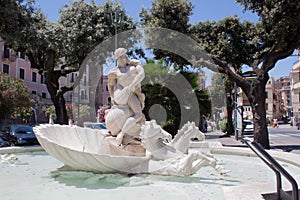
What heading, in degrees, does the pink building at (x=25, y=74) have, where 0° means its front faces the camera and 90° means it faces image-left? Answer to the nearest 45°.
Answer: approximately 315°

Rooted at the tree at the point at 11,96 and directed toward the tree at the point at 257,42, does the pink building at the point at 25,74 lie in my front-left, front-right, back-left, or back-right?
back-left

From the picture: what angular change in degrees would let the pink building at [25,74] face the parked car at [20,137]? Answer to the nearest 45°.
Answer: approximately 45° to its right

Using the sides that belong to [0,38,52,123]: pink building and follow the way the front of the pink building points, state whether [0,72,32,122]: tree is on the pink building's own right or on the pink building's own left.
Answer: on the pink building's own right
